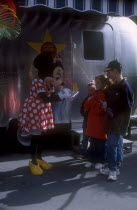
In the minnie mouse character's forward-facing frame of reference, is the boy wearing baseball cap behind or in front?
in front

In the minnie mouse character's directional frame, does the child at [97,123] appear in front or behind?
in front

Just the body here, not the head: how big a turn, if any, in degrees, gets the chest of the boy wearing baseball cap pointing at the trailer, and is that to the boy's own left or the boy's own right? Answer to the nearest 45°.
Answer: approximately 90° to the boy's own right

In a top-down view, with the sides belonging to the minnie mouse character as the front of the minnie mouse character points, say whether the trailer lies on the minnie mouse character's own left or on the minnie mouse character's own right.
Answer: on the minnie mouse character's own left

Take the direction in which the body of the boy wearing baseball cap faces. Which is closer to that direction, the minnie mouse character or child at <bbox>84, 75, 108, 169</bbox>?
the minnie mouse character

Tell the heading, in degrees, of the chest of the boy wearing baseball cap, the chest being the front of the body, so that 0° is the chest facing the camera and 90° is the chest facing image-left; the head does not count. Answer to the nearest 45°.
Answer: approximately 45°

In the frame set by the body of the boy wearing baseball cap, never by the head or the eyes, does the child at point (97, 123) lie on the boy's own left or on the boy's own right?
on the boy's own right

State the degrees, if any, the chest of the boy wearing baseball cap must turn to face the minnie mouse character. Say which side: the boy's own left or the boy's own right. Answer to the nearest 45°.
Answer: approximately 45° to the boy's own right

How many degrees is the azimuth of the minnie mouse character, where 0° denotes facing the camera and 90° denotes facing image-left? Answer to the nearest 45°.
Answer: approximately 270°

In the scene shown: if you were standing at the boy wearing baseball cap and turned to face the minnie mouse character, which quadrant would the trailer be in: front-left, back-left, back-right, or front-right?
front-right
